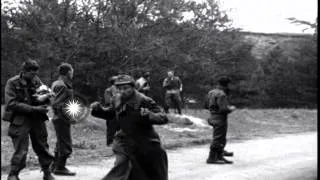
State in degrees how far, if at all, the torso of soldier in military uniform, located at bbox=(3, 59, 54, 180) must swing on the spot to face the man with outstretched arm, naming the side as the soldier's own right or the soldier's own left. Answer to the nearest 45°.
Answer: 0° — they already face them

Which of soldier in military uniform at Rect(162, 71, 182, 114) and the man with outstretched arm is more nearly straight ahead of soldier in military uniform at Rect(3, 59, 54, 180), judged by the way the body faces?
the man with outstretched arm

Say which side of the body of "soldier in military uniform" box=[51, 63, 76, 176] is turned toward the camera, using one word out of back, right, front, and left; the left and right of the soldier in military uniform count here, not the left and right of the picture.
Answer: right
